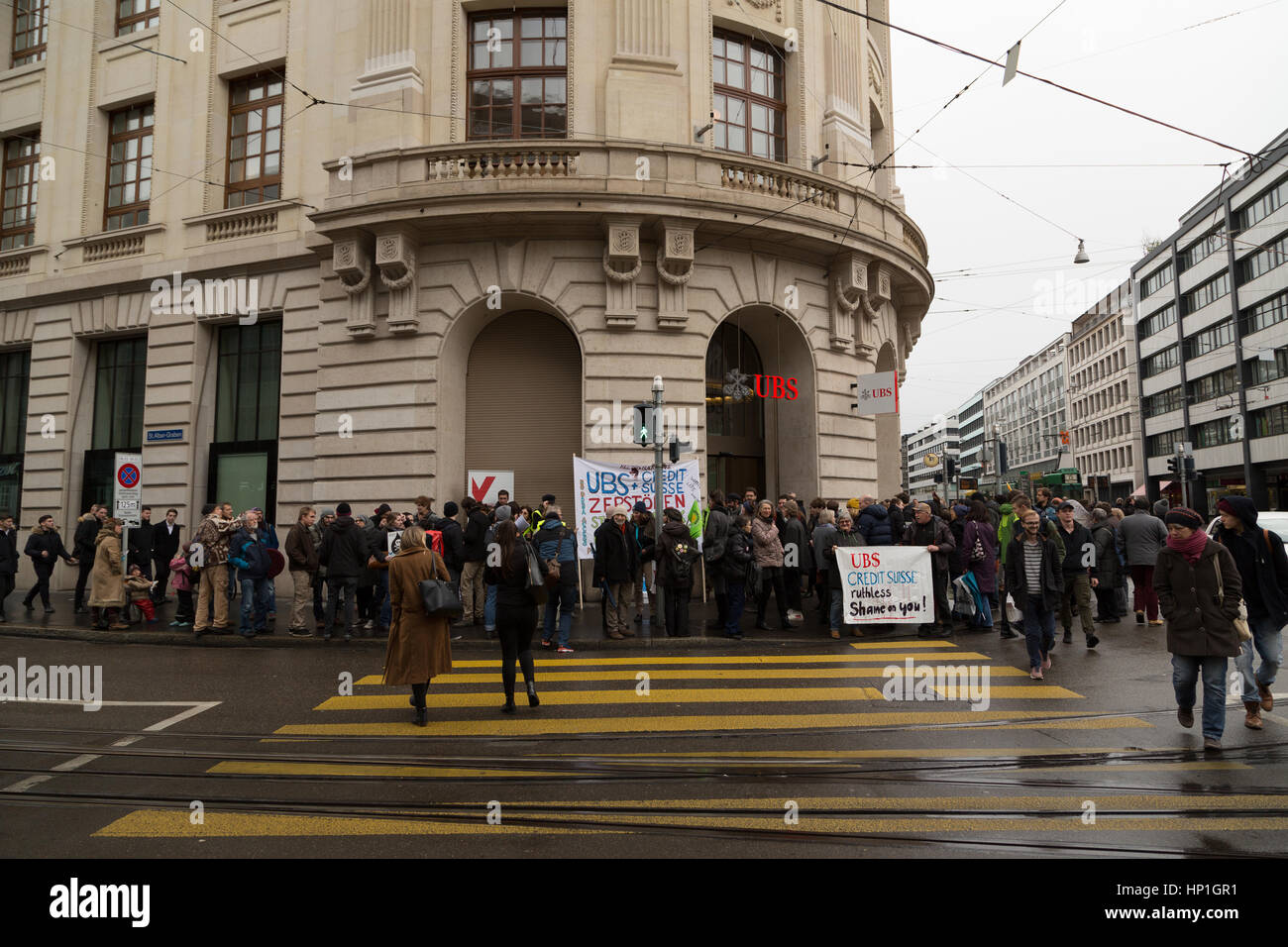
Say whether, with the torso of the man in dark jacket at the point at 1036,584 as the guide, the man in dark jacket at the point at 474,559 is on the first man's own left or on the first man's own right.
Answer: on the first man's own right

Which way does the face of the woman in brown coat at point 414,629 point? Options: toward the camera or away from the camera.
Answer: away from the camera

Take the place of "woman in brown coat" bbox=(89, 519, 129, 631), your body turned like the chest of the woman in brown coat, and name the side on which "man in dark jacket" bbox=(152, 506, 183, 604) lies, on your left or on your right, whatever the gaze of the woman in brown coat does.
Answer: on your left

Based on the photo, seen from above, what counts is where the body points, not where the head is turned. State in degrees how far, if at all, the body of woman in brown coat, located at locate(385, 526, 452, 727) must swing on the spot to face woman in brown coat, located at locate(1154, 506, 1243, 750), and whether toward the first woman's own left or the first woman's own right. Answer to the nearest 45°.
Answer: approximately 135° to the first woman's own right

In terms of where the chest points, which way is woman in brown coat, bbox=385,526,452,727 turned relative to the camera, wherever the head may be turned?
away from the camera
